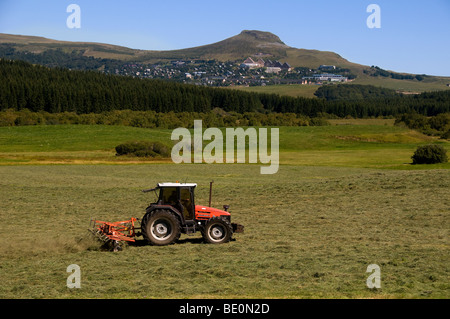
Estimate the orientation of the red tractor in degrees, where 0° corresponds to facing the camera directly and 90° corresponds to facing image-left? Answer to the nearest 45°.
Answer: approximately 270°
